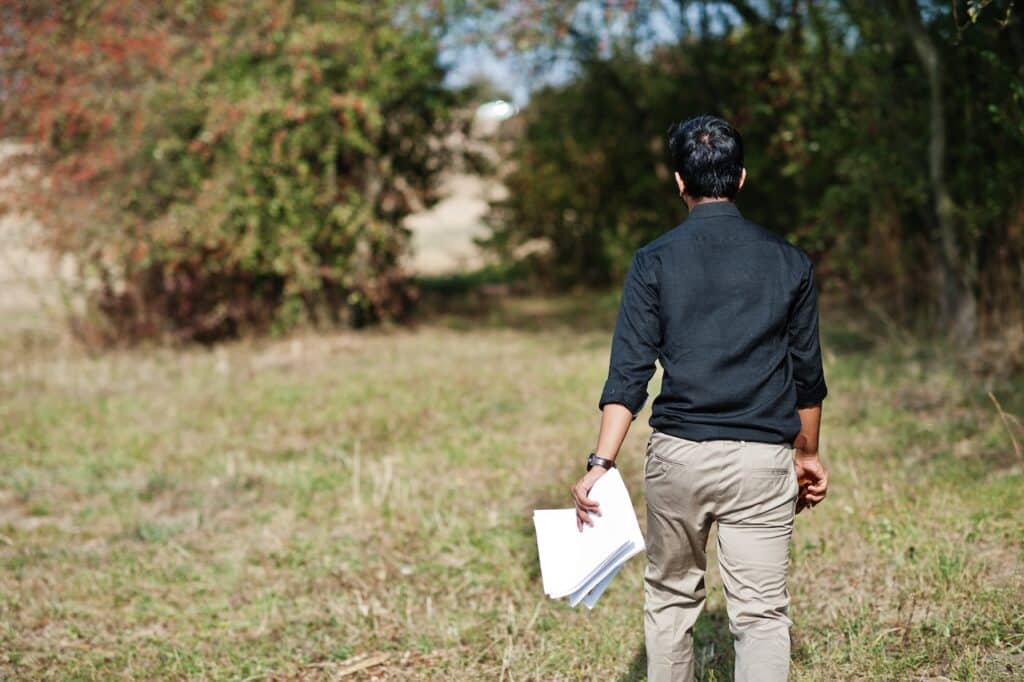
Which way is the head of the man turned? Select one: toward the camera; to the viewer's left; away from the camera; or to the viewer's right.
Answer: away from the camera

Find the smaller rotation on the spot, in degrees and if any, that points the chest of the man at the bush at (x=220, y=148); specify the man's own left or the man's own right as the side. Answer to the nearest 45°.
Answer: approximately 45° to the man's own left

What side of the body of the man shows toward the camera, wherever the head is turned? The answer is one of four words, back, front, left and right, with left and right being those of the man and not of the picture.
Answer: back
